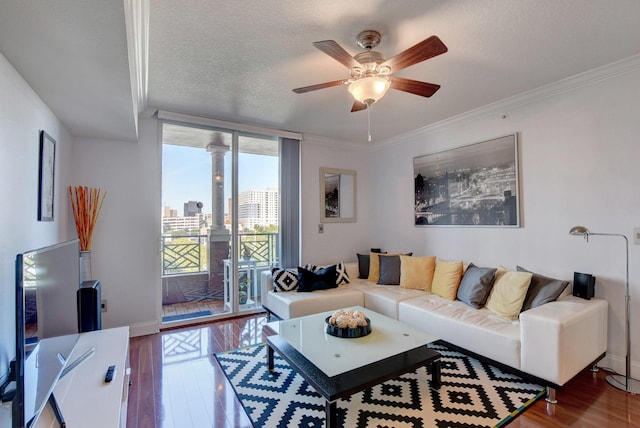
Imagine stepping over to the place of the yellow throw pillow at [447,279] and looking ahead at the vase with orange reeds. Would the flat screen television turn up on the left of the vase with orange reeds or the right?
left

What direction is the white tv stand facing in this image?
to the viewer's right

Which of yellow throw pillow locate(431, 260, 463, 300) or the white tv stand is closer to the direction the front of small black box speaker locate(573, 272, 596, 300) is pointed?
the white tv stand

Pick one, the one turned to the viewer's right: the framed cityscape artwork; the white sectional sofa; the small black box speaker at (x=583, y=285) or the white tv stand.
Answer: the white tv stand

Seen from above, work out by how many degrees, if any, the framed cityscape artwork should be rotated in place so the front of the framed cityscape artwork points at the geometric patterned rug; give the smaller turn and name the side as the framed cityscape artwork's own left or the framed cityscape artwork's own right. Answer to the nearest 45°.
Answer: approximately 45° to the framed cityscape artwork's own left

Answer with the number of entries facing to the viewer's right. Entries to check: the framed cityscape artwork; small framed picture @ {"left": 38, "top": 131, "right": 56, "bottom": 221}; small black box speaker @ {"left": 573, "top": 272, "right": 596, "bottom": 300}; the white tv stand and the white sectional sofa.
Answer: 2

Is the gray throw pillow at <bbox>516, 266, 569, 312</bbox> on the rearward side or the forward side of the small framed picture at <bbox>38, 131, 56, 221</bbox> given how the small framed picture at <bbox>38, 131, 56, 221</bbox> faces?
on the forward side

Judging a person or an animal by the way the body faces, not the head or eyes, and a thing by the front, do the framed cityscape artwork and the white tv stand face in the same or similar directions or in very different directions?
very different directions

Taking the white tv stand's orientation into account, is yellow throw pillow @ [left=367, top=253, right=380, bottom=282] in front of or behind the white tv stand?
in front

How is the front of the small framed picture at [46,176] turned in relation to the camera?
facing to the right of the viewer
